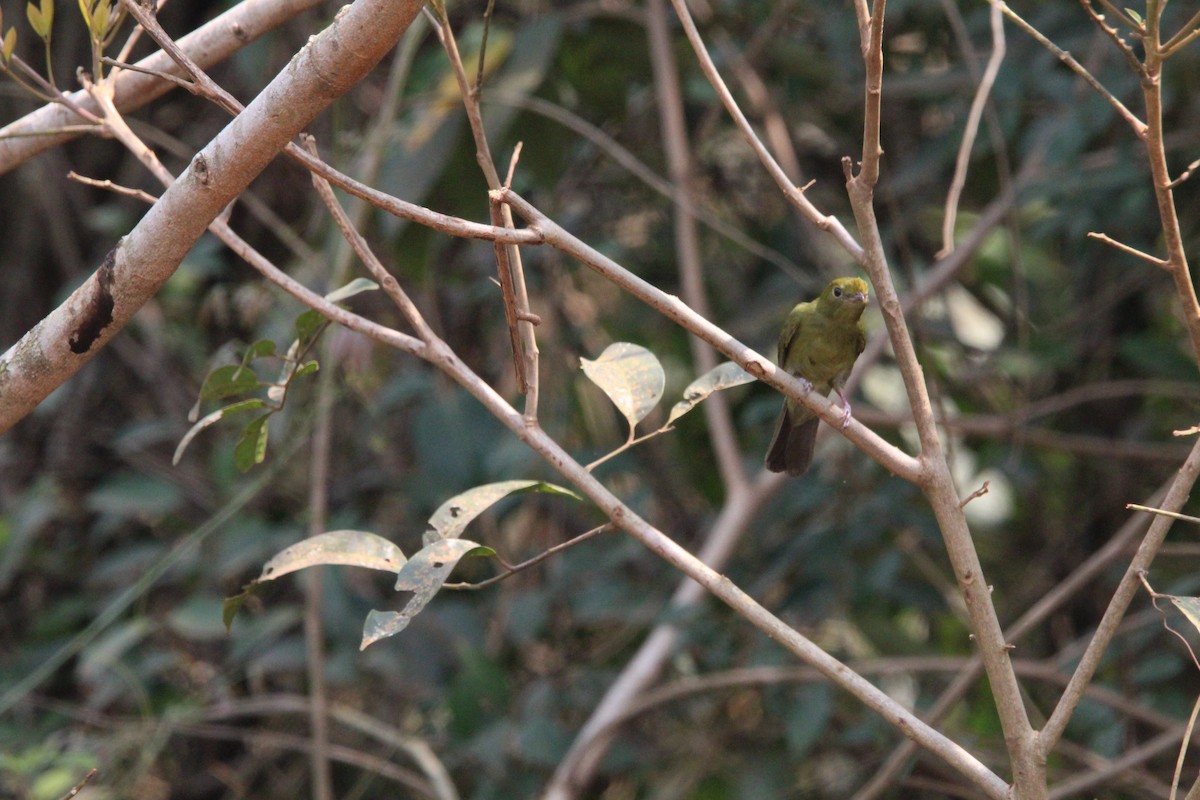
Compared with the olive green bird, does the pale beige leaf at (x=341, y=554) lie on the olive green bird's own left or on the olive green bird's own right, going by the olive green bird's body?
on the olive green bird's own right

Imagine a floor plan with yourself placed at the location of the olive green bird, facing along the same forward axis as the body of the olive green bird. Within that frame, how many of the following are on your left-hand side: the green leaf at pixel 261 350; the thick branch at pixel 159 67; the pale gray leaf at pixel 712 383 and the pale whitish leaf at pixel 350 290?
0

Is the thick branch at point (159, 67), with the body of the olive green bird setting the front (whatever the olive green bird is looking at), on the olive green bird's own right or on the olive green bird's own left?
on the olive green bird's own right

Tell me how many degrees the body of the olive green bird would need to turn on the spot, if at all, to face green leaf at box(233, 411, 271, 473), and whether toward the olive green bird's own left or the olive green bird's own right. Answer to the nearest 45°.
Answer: approximately 90° to the olive green bird's own right

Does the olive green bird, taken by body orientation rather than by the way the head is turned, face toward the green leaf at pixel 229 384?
no

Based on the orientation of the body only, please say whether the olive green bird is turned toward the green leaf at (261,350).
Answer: no

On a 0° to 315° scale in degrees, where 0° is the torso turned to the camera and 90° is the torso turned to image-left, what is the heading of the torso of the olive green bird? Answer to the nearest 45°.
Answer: approximately 315°

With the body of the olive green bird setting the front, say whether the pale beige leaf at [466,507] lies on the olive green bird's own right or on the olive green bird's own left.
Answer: on the olive green bird's own right

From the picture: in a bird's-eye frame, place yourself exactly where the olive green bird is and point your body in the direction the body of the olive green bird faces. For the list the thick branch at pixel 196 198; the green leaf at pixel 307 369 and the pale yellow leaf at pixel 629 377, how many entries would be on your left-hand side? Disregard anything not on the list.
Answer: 0

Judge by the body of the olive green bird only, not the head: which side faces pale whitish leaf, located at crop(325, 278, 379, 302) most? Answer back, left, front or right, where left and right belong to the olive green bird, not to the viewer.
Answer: right
